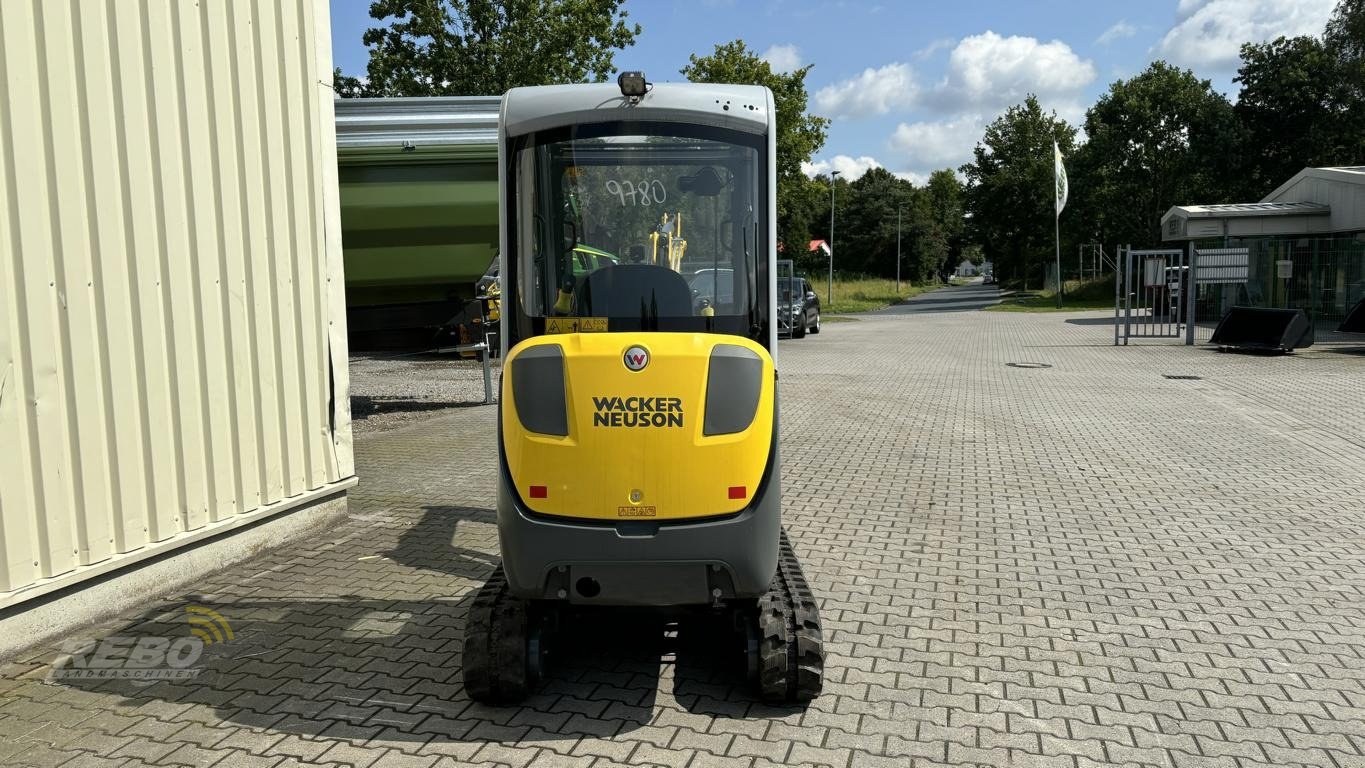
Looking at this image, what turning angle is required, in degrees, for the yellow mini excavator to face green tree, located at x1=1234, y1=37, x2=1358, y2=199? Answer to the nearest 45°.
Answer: approximately 45° to its right

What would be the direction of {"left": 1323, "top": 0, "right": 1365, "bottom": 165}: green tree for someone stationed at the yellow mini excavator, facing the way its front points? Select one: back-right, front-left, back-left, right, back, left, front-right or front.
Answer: front-right

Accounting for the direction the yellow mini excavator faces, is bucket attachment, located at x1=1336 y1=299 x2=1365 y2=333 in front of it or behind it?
in front

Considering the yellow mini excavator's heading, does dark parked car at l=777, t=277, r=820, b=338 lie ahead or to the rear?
ahead

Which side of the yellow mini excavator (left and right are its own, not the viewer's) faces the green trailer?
front

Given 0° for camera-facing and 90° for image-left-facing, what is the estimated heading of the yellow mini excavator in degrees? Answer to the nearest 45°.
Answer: approximately 180°

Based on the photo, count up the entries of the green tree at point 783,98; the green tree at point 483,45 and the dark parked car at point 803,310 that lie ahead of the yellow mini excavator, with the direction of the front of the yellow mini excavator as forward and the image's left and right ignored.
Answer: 3

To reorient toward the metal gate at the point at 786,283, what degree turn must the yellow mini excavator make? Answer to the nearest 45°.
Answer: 0° — it already faces it

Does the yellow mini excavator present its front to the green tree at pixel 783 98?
yes

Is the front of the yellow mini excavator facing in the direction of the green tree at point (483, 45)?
yes
